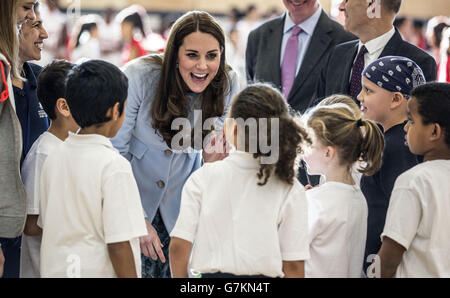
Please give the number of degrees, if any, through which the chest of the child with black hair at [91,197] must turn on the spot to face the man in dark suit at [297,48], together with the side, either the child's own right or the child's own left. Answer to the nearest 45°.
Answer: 0° — they already face them

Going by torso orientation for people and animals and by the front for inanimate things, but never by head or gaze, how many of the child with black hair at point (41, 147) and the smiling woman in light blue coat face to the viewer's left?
0

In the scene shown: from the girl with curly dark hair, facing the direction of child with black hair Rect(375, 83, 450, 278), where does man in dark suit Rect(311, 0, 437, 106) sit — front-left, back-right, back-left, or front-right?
front-left

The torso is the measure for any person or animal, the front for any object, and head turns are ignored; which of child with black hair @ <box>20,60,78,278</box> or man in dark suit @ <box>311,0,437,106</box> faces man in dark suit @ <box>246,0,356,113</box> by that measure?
the child with black hair

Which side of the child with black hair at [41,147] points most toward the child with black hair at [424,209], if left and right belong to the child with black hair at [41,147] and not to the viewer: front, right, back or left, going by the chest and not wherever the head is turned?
right

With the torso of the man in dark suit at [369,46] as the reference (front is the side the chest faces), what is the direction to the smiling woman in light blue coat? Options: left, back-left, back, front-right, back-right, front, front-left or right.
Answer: front

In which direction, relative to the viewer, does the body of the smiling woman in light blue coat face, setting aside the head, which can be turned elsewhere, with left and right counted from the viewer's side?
facing the viewer and to the right of the viewer

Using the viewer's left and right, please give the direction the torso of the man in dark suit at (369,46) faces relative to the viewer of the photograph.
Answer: facing the viewer and to the left of the viewer

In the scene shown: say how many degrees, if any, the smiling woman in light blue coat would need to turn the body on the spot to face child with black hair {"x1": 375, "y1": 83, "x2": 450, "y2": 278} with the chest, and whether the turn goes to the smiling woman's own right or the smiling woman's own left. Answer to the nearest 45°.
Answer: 0° — they already face them

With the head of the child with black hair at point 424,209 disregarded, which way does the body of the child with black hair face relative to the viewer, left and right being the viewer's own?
facing away from the viewer and to the left of the viewer

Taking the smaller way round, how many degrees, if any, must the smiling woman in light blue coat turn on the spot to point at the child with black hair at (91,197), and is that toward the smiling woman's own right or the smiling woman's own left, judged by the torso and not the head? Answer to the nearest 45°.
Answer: approximately 45° to the smiling woman's own right

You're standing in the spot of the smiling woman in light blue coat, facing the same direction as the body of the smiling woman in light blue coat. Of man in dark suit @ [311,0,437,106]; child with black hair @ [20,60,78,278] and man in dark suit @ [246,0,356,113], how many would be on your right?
1

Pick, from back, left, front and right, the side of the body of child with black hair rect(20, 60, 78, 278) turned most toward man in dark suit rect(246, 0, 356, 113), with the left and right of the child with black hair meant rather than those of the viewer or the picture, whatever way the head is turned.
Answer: front

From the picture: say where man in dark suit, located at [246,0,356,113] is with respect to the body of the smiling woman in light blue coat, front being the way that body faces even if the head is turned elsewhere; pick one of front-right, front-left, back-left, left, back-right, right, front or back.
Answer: left

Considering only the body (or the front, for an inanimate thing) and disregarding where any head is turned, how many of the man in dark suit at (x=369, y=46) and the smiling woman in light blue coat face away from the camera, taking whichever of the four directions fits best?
0

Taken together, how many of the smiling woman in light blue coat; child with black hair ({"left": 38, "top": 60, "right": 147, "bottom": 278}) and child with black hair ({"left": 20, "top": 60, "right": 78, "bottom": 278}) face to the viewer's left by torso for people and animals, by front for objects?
0

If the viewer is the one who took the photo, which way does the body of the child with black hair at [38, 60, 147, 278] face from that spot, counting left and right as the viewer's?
facing away from the viewer and to the right of the viewer

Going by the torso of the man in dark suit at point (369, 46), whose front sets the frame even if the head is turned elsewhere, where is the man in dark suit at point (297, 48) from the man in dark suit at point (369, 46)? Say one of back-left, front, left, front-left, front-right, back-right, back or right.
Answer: right
